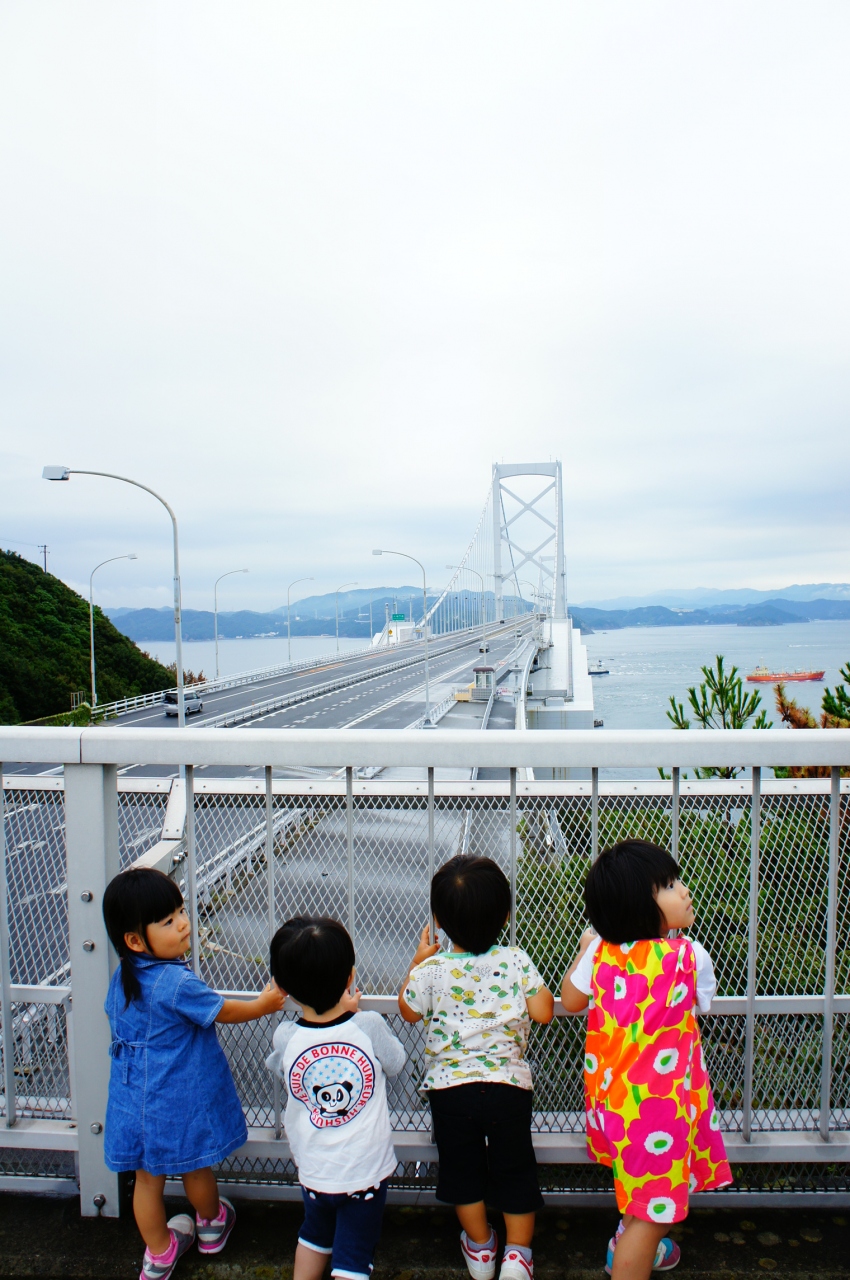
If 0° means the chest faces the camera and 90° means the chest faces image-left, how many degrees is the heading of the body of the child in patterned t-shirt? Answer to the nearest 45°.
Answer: approximately 180°

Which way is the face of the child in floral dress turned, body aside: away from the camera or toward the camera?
away from the camera

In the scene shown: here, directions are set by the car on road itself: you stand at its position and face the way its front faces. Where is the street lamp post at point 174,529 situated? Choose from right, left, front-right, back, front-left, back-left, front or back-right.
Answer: back-right

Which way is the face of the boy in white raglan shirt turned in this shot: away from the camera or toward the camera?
away from the camera

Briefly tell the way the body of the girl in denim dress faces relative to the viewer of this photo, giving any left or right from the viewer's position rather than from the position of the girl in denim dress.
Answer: facing away from the viewer and to the right of the viewer

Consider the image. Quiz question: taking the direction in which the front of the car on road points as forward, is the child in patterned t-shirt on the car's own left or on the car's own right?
on the car's own right

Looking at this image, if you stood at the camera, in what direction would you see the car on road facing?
facing away from the viewer and to the right of the viewer
